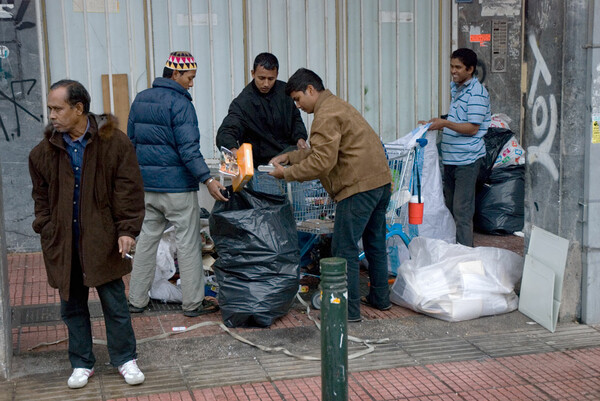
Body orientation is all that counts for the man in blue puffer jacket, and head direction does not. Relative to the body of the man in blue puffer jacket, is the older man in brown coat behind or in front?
behind

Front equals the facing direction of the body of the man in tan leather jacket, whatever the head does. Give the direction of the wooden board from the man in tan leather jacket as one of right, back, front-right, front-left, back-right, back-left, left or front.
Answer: front-right

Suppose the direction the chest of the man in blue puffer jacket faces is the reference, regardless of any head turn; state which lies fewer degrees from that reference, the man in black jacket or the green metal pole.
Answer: the man in black jacket

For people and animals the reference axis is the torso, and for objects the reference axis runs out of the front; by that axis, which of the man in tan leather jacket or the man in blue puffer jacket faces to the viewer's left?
the man in tan leather jacket

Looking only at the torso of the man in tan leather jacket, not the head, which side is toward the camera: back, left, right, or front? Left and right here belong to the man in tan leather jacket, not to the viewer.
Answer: left

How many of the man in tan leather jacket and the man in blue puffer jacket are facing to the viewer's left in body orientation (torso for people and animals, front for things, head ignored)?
1

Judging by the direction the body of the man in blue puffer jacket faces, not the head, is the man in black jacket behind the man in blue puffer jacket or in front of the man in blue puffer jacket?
in front

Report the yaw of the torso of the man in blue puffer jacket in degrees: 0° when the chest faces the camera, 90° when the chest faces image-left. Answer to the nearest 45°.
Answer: approximately 225°

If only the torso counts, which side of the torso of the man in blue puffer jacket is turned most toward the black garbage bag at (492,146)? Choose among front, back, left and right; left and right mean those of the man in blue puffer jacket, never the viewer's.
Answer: front

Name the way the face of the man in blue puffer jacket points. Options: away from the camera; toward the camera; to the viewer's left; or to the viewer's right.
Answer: to the viewer's right

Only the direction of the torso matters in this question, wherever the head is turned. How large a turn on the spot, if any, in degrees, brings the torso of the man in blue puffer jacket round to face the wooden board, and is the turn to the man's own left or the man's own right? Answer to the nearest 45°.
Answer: approximately 45° to the man's own left

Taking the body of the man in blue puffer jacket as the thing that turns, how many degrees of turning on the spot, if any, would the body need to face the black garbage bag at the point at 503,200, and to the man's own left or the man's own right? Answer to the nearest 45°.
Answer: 0° — they already face it

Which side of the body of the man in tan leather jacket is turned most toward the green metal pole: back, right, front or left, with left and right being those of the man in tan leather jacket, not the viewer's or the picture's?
left
